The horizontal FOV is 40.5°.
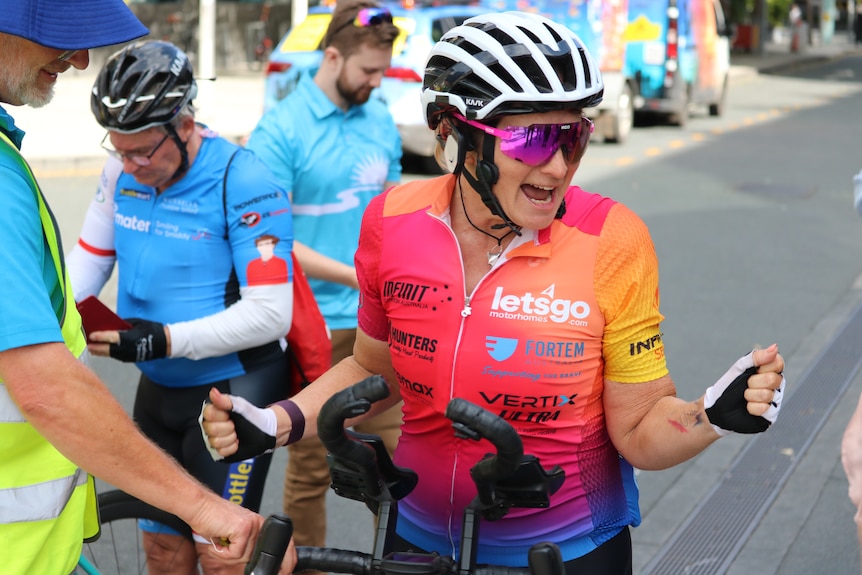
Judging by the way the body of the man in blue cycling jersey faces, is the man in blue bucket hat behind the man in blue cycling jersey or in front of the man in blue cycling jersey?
in front

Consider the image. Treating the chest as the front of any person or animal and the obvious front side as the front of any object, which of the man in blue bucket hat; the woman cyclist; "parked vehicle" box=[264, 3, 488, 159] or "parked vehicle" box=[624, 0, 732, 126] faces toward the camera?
the woman cyclist

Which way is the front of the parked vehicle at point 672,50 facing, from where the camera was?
facing away from the viewer and to the right of the viewer

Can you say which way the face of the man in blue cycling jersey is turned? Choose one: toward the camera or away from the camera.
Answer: toward the camera

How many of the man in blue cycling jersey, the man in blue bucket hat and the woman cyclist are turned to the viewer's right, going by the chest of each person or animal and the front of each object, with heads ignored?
1

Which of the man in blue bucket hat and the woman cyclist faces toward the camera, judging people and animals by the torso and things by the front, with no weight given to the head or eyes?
the woman cyclist

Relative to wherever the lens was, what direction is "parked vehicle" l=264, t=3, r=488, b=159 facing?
facing away from the viewer and to the right of the viewer

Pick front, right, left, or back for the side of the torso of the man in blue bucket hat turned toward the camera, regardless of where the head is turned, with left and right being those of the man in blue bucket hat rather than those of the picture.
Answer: right

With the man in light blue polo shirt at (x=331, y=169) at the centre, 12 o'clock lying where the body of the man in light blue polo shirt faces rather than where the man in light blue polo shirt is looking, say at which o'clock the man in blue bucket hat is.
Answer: The man in blue bucket hat is roughly at 2 o'clock from the man in light blue polo shirt.

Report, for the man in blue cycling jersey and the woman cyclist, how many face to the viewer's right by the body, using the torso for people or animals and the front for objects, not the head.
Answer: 0

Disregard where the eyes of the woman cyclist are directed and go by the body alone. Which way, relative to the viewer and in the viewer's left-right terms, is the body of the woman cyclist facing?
facing the viewer

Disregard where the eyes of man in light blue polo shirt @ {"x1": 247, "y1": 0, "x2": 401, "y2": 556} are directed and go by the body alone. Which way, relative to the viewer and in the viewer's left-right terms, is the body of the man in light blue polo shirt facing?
facing the viewer and to the right of the viewer

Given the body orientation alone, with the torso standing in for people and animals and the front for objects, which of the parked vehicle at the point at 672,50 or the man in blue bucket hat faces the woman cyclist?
the man in blue bucket hat

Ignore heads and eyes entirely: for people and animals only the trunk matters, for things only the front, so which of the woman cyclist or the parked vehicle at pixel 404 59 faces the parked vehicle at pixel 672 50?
the parked vehicle at pixel 404 59

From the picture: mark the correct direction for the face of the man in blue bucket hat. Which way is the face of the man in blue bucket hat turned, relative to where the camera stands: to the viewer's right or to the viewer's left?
to the viewer's right

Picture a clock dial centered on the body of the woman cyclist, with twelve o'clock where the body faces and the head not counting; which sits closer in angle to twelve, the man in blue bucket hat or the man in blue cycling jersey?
the man in blue bucket hat
